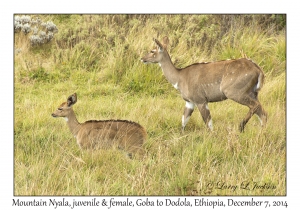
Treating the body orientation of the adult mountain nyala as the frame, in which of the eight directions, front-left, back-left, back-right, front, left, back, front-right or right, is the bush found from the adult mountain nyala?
front-right

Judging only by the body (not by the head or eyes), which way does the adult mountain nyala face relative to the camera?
to the viewer's left
